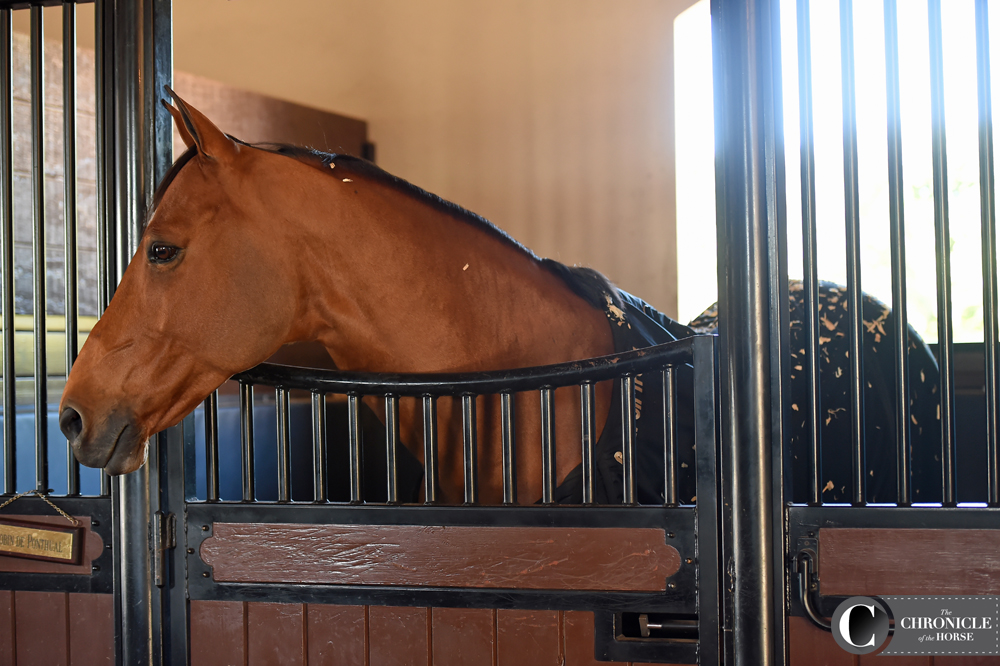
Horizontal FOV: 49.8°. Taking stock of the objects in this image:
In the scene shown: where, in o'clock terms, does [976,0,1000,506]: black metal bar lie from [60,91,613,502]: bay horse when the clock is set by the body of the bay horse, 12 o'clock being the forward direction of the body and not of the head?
The black metal bar is roughly at 7 o'clock from the bay horse.

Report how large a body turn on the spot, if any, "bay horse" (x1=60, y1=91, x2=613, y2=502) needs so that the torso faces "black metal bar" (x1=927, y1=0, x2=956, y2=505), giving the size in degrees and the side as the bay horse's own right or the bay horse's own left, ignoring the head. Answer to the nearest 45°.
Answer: approximately 135° to the bay horse's own left

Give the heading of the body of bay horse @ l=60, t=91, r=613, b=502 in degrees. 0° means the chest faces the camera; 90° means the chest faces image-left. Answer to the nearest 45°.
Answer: approximately 90°
